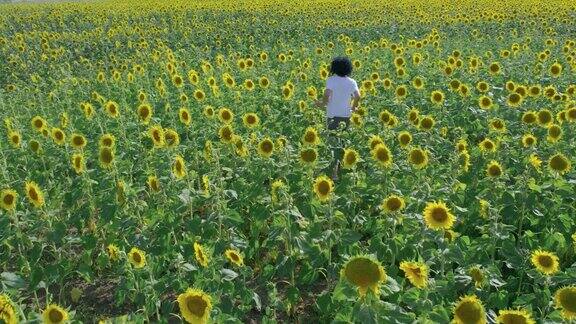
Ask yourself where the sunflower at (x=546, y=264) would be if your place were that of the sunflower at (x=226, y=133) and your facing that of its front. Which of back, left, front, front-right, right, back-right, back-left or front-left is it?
front-left

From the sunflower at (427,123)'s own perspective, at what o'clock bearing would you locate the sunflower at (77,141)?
the sunflower at (77,141) is roughly at 2 o'clock from the sunflower at (427,123).

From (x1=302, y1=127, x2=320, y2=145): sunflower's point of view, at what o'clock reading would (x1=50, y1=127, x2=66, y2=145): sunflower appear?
(x1=50, y1=127, x2=66, y2=145): sunflower is roughly at 3 o'clock from (x1=302, y1=127, x2=320, y2=145): sunflower.

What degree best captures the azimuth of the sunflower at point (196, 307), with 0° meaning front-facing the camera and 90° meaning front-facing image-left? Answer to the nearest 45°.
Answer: approximately 0°

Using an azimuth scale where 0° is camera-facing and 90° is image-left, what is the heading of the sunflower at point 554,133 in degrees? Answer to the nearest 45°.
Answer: approximately 0°

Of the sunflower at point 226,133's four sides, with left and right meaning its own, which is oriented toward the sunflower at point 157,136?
right

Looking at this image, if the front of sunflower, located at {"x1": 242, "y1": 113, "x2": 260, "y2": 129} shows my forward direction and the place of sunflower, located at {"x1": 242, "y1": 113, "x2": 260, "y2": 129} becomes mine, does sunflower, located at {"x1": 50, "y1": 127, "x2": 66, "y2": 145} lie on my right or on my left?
on my right

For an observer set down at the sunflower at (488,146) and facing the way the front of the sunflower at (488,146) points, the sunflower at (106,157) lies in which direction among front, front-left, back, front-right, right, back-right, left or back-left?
front-right

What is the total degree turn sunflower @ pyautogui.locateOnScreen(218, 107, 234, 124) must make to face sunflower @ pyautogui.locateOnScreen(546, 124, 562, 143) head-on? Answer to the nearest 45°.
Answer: approximately 90° to its left
